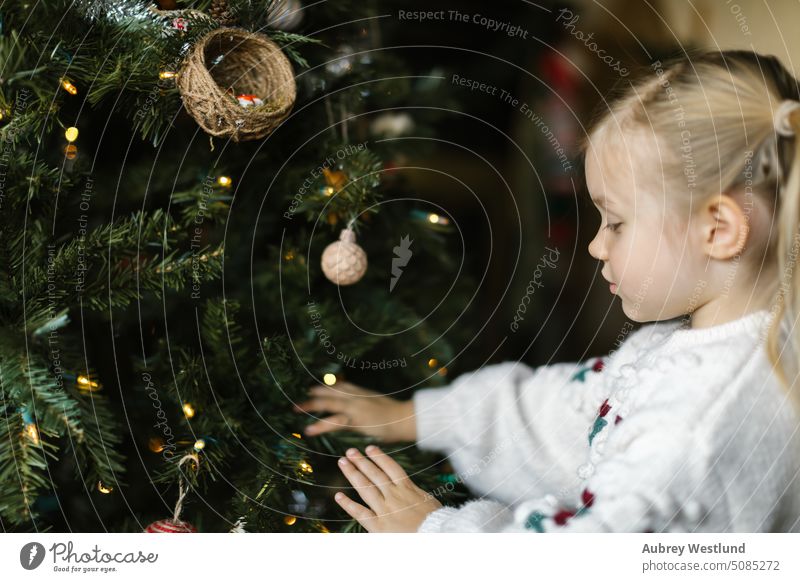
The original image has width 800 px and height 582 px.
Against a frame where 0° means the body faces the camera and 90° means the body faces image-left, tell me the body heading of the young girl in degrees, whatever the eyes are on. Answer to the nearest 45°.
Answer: approximately 90°

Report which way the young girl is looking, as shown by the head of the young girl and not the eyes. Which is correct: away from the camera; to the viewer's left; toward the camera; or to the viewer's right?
to the viewer's left
